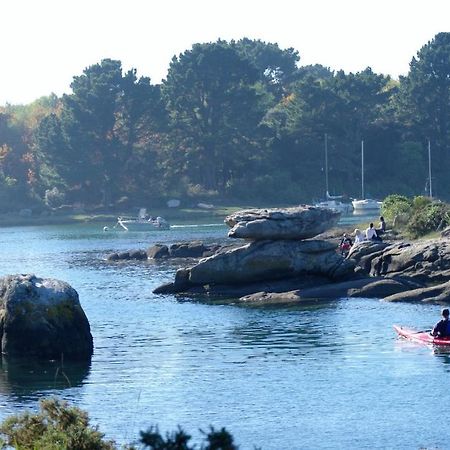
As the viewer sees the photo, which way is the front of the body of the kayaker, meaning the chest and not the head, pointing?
to the viewer's left

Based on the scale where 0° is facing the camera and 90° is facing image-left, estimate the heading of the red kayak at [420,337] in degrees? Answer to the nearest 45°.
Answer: approximately 90°

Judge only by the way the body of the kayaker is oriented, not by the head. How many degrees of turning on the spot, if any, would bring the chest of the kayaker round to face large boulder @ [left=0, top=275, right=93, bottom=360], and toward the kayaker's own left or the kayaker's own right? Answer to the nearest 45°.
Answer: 0° — they already face it

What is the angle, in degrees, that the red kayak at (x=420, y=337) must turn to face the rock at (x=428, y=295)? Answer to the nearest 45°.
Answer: approximately 90° to its right

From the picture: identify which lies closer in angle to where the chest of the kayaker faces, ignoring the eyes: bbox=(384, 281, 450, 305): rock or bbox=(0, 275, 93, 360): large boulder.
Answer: the large boulder

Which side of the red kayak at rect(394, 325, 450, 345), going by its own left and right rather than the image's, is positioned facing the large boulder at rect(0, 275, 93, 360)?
front

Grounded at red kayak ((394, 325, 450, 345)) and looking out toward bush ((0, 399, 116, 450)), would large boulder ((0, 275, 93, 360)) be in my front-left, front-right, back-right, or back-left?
front-right

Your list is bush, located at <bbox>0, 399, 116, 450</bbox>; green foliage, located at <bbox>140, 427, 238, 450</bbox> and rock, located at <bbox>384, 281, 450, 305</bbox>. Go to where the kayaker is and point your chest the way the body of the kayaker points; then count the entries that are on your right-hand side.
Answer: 1

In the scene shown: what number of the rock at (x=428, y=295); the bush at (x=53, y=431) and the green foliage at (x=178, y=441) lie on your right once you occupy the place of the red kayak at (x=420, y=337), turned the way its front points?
1

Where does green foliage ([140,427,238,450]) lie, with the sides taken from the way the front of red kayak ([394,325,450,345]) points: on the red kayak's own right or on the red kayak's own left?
on the red kayak's own left

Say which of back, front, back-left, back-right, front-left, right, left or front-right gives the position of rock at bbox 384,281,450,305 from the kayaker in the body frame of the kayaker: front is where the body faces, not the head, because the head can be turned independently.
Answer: right
